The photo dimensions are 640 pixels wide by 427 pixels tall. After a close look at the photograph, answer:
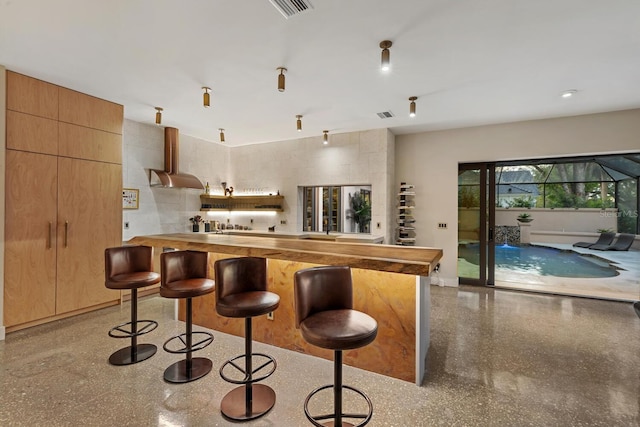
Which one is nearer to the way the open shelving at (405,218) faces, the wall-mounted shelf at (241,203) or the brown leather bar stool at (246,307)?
the brown leather bar stool

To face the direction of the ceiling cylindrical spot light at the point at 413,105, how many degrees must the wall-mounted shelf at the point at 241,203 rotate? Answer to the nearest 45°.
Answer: approximately 45° to its left

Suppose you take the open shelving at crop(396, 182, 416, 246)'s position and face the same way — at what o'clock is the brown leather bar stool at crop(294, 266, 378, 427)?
The brown leather bar stool is roughly at 12 o'clock from the open shelving.

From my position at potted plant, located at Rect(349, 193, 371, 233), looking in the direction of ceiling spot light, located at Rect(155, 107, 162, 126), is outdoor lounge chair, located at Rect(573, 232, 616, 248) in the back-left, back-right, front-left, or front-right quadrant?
back-left

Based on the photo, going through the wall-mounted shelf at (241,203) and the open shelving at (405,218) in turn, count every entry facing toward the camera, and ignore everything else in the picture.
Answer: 2

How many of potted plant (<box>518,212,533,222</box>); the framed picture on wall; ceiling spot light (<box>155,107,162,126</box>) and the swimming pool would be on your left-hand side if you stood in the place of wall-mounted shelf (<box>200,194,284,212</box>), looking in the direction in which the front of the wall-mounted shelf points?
2

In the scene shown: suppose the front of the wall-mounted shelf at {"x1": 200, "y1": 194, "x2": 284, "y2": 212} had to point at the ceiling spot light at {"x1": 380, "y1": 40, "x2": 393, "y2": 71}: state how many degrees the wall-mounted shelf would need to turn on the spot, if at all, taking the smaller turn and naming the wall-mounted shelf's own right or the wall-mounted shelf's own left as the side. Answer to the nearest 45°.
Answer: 0° — it already faces it

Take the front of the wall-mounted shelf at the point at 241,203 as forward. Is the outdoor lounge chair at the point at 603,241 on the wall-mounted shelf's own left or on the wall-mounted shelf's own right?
on the wall-mounted shelf's own left

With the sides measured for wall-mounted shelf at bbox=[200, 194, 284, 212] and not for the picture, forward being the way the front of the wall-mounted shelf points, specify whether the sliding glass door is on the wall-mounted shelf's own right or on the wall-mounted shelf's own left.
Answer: on the wall-mounted shelf's own left

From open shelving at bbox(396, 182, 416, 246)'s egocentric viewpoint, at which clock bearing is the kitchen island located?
The kitchen island is roughly at 12 o'clock from the open shelving.

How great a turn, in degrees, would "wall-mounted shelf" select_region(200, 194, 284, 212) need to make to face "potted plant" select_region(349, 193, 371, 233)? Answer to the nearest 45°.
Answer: approximately 90° to its left

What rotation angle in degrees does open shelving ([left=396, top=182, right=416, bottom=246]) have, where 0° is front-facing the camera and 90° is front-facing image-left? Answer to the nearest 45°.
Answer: approximately 0°

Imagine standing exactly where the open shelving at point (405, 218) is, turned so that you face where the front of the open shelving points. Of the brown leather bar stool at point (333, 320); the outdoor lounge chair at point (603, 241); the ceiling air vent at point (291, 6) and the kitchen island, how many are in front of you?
3

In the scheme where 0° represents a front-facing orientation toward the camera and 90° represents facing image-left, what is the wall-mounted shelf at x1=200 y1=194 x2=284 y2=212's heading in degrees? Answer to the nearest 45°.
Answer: approximately 0°

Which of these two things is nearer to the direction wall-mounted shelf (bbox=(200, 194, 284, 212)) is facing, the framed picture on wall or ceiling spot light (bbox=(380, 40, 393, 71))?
the ceiling spot light

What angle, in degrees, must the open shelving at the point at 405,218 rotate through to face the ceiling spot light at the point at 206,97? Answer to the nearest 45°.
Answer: approximately 45° to its right
